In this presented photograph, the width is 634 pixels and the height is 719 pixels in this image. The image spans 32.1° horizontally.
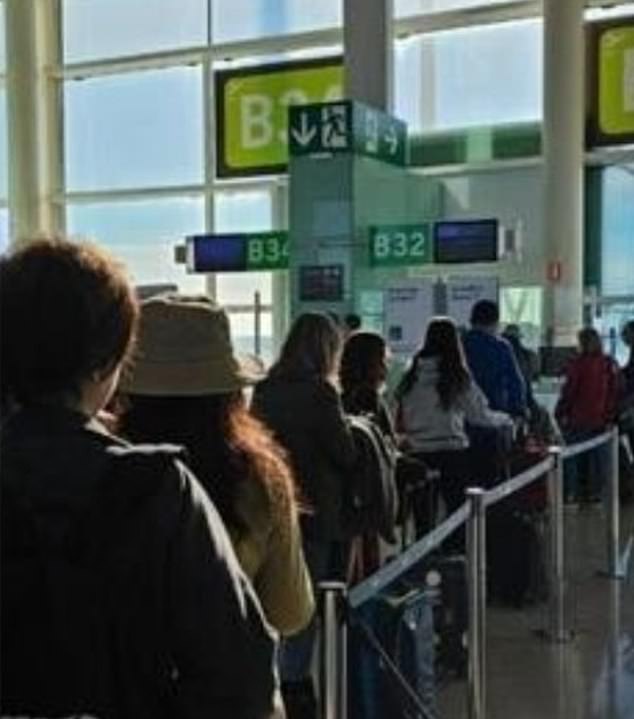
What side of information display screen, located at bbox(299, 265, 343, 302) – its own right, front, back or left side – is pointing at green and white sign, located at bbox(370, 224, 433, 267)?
left

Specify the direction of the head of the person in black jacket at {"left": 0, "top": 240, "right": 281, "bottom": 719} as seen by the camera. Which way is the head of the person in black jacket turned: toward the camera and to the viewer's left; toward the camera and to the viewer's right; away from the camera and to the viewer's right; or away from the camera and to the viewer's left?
away from the camera and to the viewer's right

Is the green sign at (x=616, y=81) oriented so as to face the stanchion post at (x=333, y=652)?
yes

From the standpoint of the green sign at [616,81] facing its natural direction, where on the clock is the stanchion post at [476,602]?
The stanchion post is roughly at 12 o'clock from the green sign.

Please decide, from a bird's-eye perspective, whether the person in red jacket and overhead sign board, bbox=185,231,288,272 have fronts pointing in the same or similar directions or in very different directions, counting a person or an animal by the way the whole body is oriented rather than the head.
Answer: very different directions

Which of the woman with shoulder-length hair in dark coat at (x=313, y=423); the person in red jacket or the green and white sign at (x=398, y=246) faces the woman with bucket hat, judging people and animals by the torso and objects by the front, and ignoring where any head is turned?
the green and white sign

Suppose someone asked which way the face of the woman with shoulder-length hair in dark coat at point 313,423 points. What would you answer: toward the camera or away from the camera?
away from the camera

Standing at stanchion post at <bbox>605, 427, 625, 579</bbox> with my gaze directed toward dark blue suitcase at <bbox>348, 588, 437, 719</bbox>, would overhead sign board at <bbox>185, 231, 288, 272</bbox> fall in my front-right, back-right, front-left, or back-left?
back-right

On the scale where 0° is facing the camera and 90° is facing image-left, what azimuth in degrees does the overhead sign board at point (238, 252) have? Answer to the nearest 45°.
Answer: approximately 0°

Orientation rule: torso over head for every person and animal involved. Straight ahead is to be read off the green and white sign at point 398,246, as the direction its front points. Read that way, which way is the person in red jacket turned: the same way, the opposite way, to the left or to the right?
the opposite way

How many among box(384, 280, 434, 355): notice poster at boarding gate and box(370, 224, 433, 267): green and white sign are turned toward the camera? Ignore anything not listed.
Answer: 2
